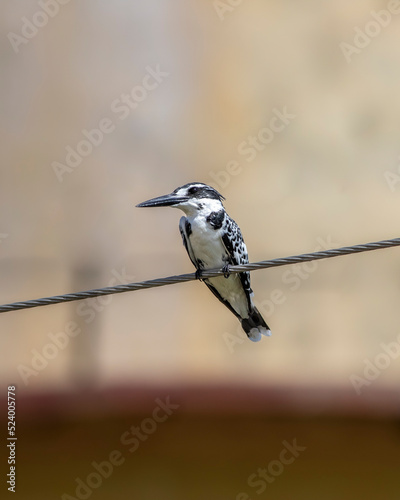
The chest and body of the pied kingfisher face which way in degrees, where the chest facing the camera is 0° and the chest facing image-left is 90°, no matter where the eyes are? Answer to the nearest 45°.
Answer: approximately 45°
